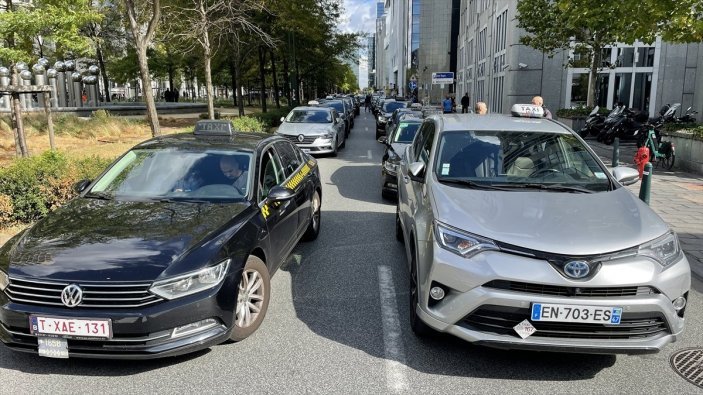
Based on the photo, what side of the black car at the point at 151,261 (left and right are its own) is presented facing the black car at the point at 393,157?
back

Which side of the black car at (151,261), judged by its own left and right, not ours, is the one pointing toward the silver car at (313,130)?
back

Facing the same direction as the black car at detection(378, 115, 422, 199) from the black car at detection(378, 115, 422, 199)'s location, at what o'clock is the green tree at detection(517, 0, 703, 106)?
The green tree is roughly at 8 o'clock from the black car.

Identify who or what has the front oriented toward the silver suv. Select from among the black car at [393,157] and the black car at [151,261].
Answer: the black car at [393,157]

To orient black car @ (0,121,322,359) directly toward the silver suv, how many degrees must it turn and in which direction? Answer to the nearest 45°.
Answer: approximately 90° to its left

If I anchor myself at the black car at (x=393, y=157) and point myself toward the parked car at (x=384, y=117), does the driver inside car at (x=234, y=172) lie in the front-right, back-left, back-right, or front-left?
back-left

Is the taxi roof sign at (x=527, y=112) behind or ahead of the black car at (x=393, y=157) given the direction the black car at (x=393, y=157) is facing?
ahead

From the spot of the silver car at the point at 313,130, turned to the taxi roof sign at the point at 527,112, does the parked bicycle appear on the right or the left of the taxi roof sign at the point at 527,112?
left

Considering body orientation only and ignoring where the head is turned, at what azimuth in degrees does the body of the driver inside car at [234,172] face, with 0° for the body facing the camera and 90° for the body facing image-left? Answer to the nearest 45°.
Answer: approximately 45°

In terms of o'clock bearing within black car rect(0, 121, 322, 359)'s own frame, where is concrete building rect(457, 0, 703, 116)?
The concrete building is roughly at 6 o'clock from the black car.
